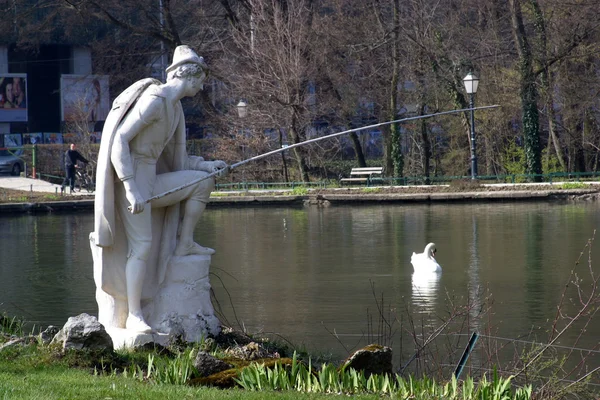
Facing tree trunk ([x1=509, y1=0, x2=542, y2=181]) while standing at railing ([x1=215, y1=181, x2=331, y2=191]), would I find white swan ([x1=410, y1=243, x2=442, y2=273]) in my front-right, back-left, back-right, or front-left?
front-right

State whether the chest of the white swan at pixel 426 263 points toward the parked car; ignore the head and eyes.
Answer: no

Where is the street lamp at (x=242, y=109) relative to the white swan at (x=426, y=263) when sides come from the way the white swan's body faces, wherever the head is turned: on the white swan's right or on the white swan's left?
on the white swan's left

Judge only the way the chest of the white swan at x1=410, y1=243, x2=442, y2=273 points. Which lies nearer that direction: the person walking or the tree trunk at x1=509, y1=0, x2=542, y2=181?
the tree trunk

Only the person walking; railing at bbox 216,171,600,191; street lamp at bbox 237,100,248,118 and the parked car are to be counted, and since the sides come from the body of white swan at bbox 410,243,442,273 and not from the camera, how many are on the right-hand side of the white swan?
0
